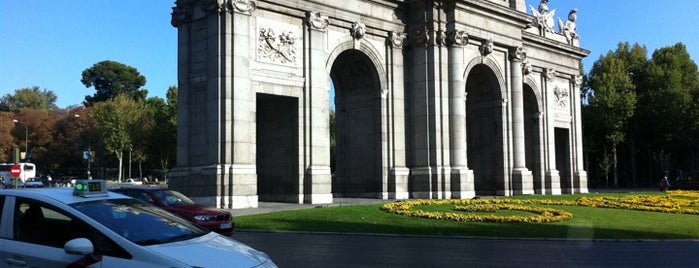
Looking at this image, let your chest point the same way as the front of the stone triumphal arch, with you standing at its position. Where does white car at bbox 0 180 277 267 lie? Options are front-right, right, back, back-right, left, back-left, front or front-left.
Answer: front-right

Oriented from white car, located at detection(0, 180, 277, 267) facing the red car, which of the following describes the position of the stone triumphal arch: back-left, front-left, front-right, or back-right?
front-right

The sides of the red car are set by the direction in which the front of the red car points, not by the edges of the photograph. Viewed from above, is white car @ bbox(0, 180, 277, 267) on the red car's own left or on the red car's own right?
on the red car's own right

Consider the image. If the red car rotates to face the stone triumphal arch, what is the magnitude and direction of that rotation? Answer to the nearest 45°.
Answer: approximately 90° to its left

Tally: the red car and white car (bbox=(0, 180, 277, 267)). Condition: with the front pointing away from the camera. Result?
0

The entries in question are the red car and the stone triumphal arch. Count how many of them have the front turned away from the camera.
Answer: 0

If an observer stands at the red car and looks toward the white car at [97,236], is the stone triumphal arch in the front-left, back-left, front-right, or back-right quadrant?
back-left

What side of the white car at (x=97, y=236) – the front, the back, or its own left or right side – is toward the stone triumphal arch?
left

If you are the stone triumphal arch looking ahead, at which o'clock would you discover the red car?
The red car is roughly at 2 o'clock from the stone triumphal arch.

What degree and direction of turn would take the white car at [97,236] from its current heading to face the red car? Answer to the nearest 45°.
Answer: approximately 135° to its left

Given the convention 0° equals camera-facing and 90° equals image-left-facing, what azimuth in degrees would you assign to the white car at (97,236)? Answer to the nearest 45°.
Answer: approximately 315°
